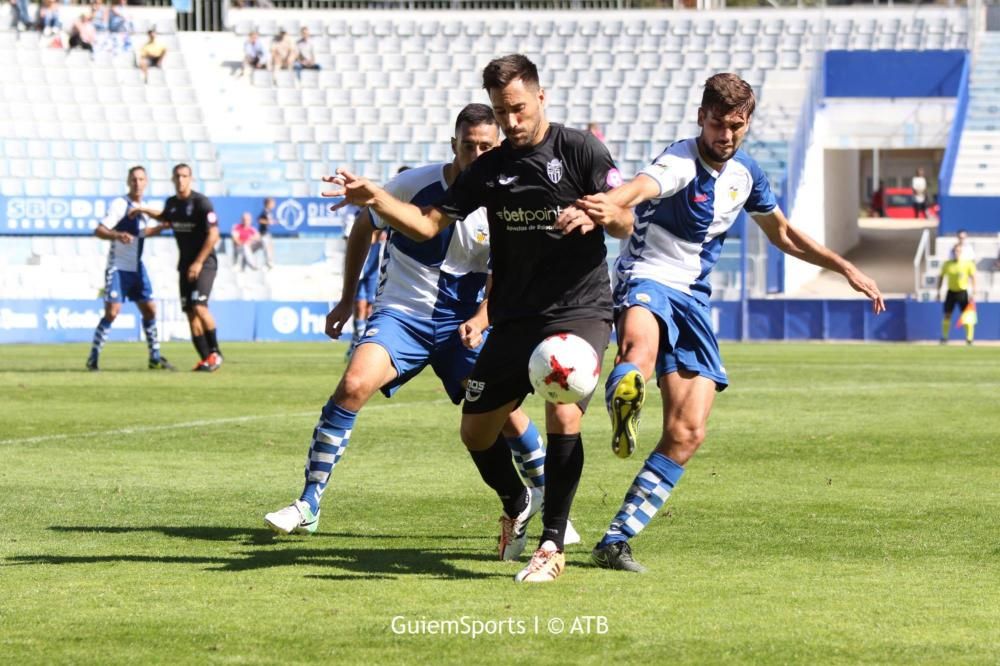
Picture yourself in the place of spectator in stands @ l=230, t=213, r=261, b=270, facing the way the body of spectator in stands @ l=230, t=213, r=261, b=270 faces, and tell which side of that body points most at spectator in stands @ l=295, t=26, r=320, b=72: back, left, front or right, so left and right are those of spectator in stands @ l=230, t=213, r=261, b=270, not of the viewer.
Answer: back

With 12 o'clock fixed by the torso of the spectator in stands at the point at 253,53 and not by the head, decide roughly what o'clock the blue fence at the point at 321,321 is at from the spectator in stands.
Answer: The blue fence is roughly at 12 o'clock from the spectator in stands.

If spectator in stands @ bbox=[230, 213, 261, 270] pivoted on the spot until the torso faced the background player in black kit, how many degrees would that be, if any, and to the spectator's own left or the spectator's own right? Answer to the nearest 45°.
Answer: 0° — they already face them

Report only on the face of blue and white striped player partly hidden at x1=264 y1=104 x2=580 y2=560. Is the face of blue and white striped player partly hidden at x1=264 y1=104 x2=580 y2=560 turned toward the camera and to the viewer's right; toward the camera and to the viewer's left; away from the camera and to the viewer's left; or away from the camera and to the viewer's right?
toward the camera and to the viewer's right

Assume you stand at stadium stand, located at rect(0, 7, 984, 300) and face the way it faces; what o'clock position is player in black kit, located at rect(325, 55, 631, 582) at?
The player in black kit is roughly at 12 o'clock from the stadium stand.

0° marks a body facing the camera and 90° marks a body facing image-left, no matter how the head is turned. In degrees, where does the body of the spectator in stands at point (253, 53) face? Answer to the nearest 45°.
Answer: approximately 0°

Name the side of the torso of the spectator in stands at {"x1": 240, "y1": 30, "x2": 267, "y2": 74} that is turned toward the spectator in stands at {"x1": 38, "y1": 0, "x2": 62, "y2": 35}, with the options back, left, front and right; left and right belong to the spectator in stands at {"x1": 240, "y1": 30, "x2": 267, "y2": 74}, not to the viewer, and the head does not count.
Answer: right

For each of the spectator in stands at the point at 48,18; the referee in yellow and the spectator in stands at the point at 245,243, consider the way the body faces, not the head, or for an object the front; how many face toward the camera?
3

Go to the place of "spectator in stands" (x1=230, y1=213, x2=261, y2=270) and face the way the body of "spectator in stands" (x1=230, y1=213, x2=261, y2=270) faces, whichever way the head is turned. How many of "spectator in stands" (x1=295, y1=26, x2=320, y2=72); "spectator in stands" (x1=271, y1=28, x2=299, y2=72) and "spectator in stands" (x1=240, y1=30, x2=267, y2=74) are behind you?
3

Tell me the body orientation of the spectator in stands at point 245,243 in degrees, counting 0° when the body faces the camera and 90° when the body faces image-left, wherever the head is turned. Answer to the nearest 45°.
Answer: approximately 0°
